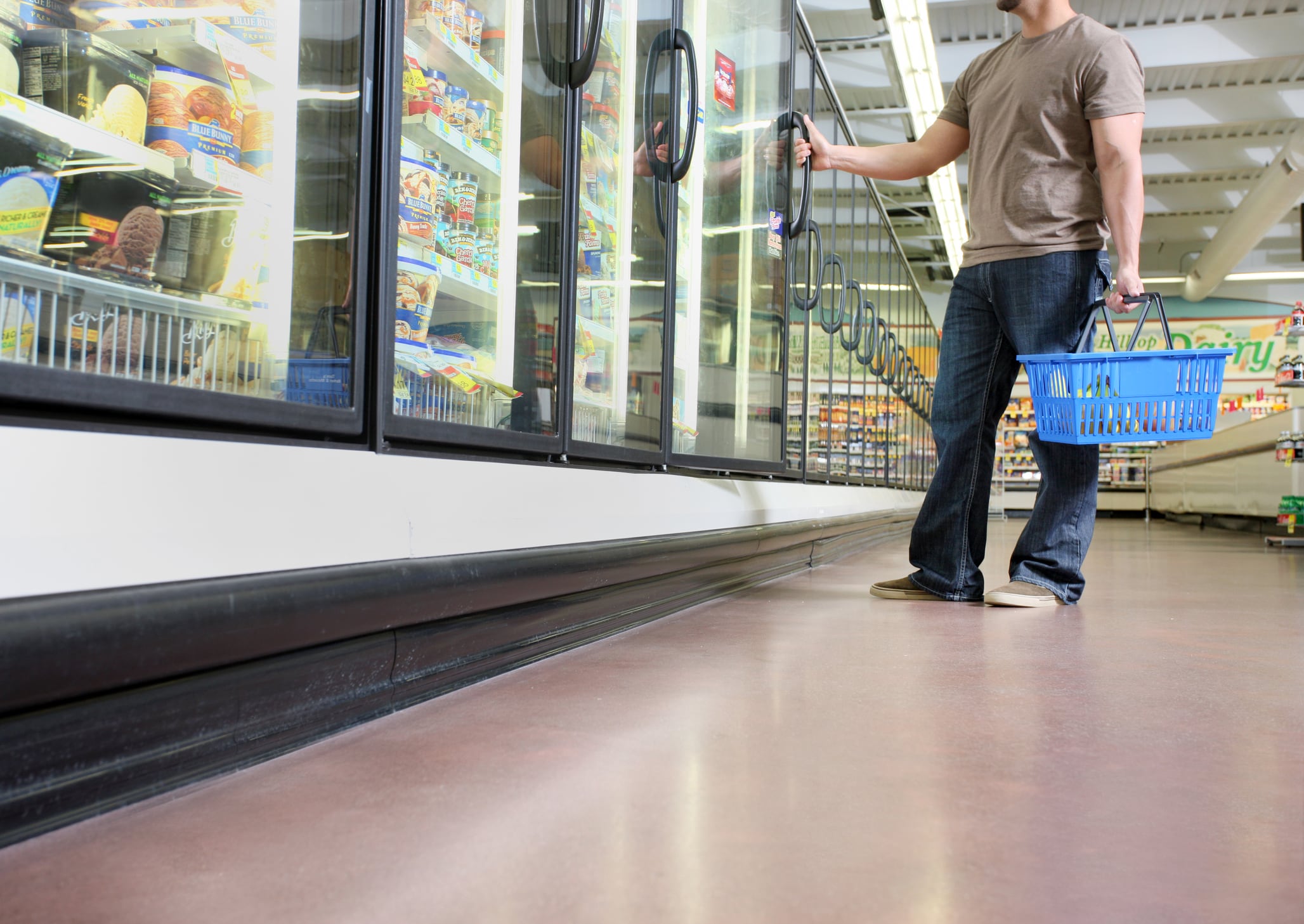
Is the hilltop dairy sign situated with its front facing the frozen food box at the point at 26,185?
yes

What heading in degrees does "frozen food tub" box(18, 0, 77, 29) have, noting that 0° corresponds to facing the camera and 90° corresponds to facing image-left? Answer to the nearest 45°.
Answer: approximately 315°

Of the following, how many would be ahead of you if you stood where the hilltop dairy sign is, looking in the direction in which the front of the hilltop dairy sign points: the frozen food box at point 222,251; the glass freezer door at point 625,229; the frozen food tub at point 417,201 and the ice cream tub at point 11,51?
4

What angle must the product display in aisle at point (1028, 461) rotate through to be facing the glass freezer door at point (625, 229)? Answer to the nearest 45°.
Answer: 0° — it already faces it

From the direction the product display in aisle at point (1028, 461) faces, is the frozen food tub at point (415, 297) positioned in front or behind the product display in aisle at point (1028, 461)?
in front

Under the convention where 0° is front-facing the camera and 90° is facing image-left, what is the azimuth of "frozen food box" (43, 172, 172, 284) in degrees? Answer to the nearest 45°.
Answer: approximately 315°

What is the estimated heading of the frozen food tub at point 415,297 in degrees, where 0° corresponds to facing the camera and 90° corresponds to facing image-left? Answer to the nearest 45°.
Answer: approximately 315°

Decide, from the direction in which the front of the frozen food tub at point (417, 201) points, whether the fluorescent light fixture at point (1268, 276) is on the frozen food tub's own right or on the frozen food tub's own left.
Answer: on the frozen food tub's own left

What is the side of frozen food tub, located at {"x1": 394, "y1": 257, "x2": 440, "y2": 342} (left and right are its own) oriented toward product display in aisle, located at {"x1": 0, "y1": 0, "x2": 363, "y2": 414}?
right

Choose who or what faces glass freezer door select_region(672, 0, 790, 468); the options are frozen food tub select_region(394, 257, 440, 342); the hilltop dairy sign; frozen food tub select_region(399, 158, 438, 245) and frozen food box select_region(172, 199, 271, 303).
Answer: the hilltop dairy sign

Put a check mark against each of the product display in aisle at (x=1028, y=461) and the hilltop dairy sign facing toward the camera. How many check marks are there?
2
